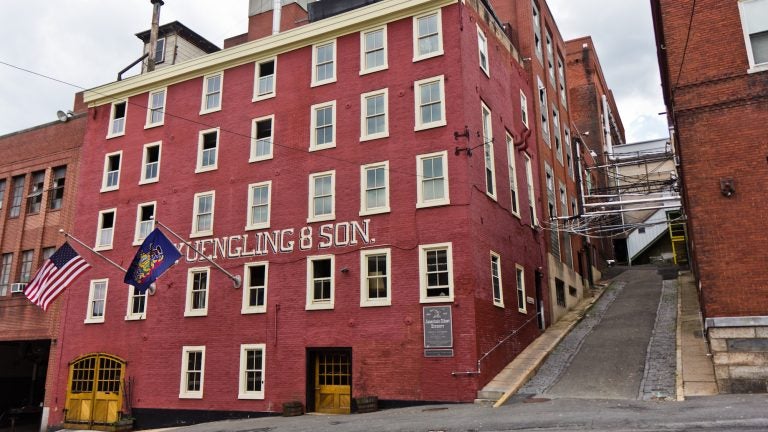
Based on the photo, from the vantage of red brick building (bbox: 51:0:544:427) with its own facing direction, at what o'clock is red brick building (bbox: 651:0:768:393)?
red brick building (bbox: 651:0:768:393) is roughly at 9 o'clock from red brick building (bbox: 51:0:544:427).

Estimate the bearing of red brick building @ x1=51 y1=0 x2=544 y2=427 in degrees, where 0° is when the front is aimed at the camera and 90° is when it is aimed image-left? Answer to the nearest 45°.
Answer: approximately 45°
